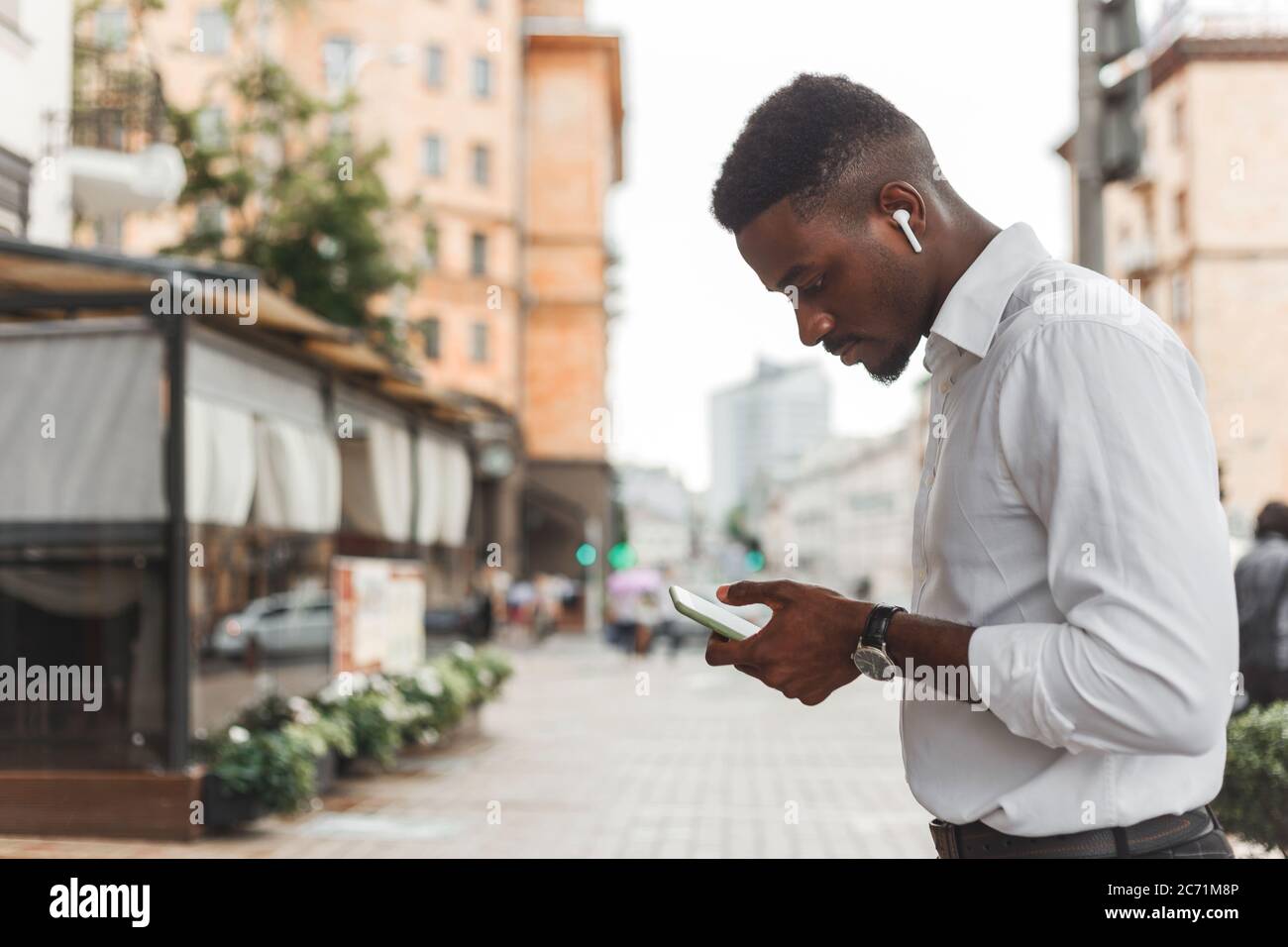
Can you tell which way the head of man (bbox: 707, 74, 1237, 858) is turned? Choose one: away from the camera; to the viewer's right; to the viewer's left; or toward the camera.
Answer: to the viewer's left

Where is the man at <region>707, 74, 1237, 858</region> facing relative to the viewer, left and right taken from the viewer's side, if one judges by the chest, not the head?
facing to the left of the viewer

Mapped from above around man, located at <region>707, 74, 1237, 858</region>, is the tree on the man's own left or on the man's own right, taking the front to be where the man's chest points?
on the man's own right

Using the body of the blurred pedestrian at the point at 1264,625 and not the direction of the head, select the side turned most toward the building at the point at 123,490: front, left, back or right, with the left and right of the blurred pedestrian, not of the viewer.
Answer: left

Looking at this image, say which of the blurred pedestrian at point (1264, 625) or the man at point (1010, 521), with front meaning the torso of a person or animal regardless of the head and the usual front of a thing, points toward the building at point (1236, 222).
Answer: the blurred pedestrian

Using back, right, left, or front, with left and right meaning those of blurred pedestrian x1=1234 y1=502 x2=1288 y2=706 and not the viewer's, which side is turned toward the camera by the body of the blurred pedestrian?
back

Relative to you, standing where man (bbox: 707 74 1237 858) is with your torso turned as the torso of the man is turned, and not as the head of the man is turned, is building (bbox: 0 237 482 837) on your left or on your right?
on your right

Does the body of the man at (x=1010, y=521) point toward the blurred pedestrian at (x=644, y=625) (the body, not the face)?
no

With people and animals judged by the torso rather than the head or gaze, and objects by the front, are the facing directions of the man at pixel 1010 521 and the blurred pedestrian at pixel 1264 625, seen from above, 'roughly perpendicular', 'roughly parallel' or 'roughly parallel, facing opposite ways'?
roughly perpendicular

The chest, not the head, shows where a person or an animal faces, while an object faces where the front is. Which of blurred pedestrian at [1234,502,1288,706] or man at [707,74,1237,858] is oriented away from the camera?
the blurred pedestrian

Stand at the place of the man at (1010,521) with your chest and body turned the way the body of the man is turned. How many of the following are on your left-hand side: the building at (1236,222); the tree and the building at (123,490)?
0

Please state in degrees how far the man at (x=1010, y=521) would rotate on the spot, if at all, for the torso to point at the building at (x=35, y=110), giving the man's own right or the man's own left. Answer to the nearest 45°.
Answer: approximately 45° to the man's own right

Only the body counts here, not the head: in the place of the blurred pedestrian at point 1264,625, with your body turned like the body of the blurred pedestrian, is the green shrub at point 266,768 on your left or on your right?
on your left
